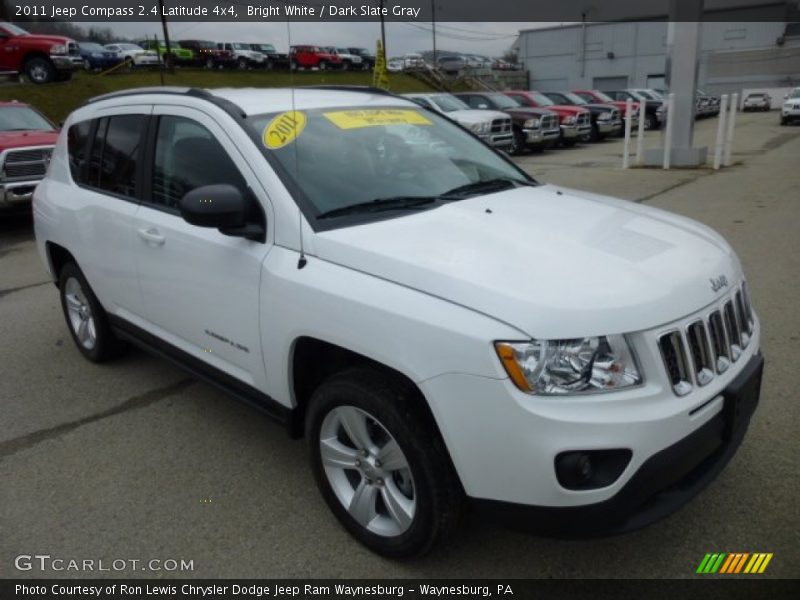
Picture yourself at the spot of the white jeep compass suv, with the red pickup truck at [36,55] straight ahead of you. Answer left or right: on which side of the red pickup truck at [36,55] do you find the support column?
right

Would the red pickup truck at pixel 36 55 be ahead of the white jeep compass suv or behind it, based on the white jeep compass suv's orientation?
behind

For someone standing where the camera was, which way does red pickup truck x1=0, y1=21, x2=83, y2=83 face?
facing the viewer and to the right of the viewer

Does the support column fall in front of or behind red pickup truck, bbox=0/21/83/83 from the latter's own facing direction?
in front

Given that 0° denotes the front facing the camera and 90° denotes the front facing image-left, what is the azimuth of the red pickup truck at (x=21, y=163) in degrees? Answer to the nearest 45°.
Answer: approximately 315°

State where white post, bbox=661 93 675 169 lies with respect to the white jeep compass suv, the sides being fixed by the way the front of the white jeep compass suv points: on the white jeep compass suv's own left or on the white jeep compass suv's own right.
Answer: on the white jeep compass suv's own left

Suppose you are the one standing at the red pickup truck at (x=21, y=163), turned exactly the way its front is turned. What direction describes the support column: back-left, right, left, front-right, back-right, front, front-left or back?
front-left

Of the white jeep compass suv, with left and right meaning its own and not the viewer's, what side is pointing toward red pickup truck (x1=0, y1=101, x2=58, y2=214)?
back

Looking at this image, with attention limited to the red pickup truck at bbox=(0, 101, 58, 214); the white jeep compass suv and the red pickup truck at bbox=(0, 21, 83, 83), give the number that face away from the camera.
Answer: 0

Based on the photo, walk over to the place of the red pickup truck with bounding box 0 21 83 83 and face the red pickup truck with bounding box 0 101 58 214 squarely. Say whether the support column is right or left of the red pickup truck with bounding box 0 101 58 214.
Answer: left

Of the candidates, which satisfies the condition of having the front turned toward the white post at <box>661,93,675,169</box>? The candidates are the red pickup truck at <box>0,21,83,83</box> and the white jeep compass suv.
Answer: the red pickup truck
